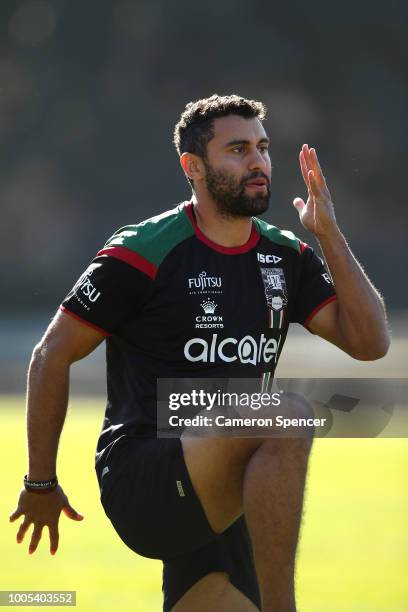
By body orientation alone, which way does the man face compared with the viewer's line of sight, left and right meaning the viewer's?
facing the viewer and to the right of the viewer
